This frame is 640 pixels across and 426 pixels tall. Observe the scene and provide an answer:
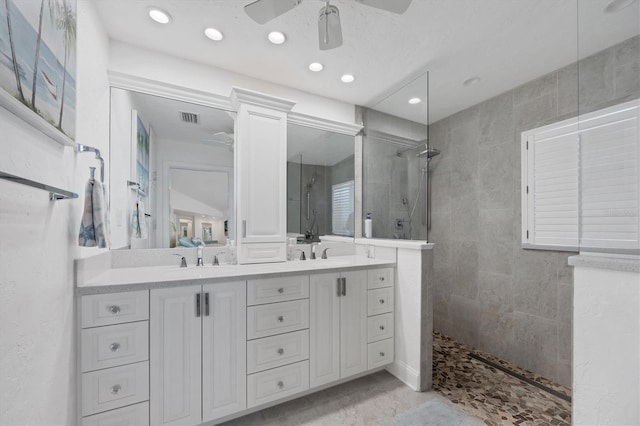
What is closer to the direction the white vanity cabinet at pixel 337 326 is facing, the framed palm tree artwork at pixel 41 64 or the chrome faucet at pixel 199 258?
the framed palm tree artwork

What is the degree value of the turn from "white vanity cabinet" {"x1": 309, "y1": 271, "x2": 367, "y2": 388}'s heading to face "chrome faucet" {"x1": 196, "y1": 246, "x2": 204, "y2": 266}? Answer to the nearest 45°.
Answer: approximately 135° to its right

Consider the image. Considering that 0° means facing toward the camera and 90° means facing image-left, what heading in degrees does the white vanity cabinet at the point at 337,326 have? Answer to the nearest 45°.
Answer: approximately 315°

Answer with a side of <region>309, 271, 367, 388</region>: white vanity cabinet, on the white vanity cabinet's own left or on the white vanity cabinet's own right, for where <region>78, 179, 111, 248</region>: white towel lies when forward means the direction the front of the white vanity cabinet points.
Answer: on the white vanity cabinet's own right
